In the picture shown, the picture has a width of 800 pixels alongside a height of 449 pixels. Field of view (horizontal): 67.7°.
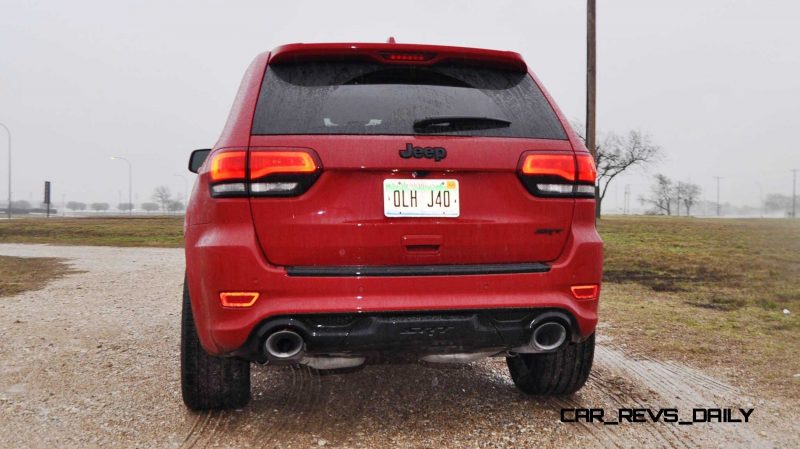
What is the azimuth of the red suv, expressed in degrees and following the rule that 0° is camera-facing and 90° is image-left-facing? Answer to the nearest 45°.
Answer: approximately 180°
